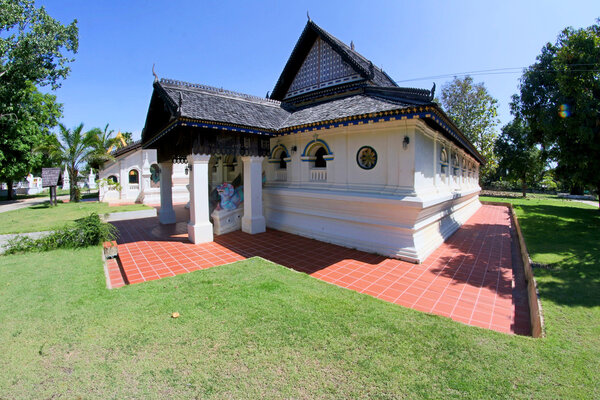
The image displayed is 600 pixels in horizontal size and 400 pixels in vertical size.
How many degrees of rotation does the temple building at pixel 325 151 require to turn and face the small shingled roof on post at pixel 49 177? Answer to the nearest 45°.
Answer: approximately 90° to its right

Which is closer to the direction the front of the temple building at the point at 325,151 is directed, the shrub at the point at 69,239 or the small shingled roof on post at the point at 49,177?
the shrub

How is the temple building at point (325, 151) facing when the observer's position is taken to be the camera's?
facing the viewer and to the left of the viewer

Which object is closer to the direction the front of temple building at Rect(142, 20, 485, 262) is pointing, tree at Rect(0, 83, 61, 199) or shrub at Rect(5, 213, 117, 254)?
the shrub

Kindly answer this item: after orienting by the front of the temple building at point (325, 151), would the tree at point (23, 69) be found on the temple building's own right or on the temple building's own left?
on the temple building's own right

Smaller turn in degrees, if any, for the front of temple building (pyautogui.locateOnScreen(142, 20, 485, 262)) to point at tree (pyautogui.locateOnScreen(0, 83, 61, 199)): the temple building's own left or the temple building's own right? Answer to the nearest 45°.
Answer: approximately 90° to the temple building's own right

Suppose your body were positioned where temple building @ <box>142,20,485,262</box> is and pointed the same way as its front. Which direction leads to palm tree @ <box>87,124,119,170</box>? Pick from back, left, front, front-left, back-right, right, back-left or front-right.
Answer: right

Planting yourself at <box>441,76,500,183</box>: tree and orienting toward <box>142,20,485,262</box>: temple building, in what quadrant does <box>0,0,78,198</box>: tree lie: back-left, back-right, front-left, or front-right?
front-right

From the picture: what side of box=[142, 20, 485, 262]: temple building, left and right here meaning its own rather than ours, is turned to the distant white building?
right

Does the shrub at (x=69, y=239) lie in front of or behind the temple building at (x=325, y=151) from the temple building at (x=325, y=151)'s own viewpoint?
in front

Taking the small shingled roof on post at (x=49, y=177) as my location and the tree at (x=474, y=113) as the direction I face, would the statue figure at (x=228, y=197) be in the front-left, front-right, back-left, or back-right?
front-right

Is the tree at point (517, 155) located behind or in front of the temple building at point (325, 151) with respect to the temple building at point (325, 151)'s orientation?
behind

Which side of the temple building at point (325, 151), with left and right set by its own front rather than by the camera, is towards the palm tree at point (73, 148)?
right
